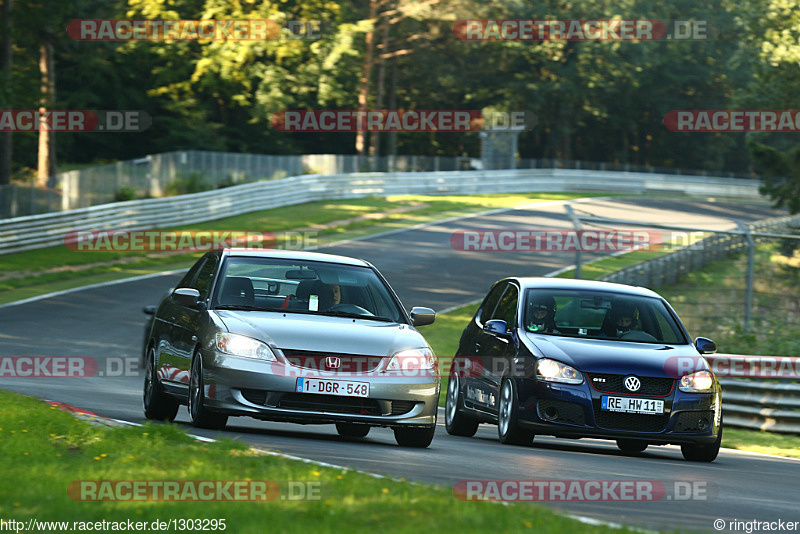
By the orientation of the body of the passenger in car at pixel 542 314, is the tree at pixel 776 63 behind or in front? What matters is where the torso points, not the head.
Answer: behind

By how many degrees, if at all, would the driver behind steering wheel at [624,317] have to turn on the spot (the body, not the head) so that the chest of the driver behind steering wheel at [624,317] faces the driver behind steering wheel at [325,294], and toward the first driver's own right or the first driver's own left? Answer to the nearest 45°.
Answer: approximately 45° to the first driver's own right

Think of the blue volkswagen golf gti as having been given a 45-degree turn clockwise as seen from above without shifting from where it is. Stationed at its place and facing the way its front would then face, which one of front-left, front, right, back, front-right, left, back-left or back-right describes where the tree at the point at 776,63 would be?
back-right

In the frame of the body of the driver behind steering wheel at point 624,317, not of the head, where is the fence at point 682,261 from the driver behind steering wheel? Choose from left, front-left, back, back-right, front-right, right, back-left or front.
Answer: back

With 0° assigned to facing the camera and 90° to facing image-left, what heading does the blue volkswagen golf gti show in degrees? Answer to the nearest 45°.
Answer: approximately 0°

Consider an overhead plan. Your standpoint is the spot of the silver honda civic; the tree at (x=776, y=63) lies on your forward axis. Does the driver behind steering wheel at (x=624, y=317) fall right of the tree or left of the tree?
right

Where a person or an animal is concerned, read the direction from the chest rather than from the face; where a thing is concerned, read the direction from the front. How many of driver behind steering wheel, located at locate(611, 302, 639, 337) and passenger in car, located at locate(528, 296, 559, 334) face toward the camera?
2

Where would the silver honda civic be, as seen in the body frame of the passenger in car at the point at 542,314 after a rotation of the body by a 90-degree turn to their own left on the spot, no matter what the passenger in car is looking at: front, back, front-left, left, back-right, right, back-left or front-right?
back-right

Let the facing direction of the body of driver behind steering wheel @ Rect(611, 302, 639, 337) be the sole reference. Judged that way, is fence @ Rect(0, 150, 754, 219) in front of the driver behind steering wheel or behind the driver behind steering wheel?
behind
